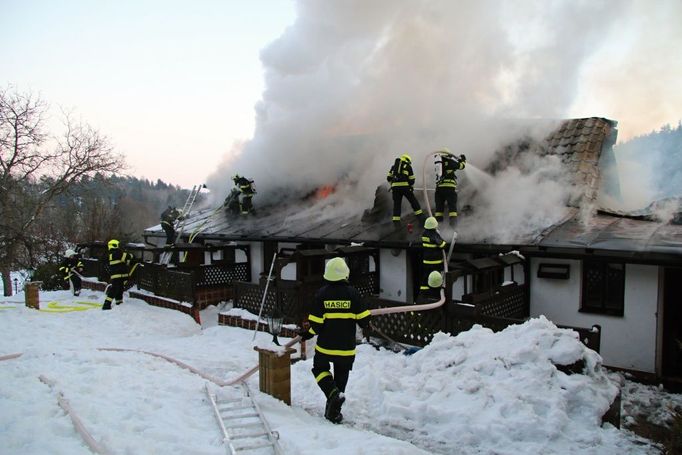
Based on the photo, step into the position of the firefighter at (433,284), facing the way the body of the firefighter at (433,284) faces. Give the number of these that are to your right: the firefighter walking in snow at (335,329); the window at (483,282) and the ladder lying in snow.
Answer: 1

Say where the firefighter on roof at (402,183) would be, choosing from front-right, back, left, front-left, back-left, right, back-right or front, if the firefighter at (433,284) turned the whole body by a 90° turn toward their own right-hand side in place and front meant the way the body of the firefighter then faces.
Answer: front-left

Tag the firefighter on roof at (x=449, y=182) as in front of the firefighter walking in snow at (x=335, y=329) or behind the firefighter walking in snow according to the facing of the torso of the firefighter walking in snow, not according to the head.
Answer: in front

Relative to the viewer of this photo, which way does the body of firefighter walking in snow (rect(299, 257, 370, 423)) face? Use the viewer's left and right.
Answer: facing away from the viewer

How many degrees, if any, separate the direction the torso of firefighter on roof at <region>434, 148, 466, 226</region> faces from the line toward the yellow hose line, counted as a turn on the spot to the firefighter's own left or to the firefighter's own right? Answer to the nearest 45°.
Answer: approximately 135° to the firefighter's own left

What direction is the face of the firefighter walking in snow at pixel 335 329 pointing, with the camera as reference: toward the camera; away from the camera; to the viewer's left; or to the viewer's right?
away from the camera

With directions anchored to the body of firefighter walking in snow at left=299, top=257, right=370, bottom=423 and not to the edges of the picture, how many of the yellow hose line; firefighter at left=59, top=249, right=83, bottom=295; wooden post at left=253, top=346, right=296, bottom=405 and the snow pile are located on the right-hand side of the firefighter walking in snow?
1

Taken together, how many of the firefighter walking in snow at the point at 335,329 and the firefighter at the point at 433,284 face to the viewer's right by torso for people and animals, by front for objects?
0

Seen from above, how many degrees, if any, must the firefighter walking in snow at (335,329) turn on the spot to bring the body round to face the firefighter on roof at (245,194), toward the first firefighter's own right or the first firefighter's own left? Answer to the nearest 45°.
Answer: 0° — they already face them

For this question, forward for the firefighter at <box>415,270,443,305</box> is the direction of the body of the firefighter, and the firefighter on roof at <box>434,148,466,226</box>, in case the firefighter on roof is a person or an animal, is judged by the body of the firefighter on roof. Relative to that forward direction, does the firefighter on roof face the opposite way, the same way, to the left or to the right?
to the right
